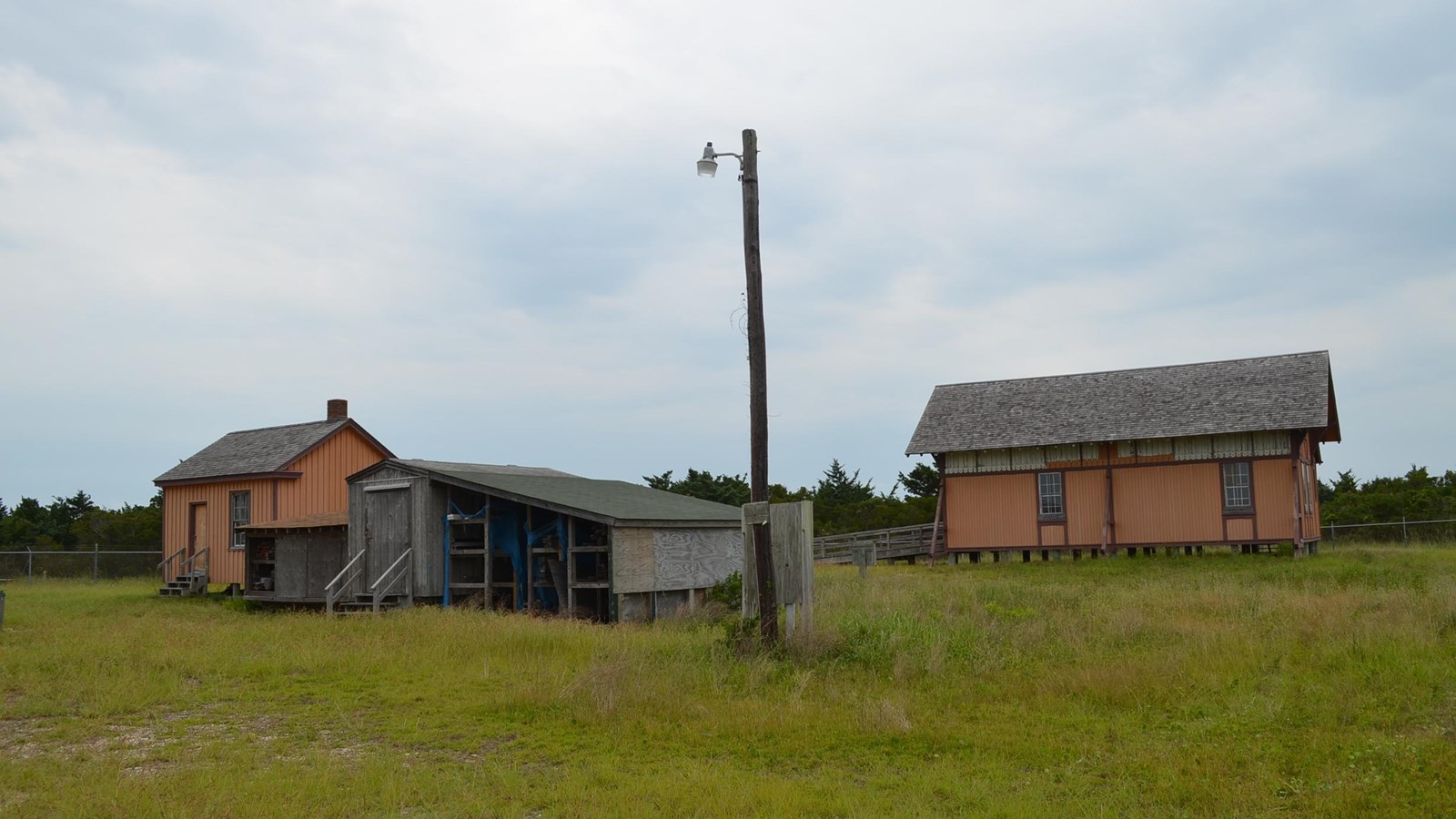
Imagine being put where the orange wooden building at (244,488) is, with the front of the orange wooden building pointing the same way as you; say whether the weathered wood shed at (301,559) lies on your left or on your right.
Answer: on your left

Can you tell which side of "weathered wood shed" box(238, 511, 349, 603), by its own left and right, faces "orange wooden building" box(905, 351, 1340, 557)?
left

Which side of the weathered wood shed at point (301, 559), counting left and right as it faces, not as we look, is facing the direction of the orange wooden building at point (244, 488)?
back

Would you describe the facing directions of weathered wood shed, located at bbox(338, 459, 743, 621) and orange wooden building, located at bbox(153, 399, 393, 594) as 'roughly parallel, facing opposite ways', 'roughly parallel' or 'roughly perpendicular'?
roughly parallel

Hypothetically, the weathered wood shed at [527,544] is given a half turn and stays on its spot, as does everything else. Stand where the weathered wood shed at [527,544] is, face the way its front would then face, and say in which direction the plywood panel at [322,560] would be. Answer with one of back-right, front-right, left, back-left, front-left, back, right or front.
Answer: left

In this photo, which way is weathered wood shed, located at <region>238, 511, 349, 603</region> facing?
toward the camera

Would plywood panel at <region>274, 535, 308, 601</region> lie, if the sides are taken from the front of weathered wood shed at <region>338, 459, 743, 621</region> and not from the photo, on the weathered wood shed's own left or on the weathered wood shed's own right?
on the weathered wood shed's own right

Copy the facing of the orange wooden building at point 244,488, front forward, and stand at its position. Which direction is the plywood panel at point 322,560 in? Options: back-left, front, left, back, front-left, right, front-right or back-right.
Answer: front-left

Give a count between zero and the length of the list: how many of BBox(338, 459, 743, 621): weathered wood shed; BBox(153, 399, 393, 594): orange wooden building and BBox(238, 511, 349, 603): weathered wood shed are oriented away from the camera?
0

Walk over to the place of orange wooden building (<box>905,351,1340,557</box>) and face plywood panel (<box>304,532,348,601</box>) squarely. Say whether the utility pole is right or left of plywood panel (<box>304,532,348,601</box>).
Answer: left

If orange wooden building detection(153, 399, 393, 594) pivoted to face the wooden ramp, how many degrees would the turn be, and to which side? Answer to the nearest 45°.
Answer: approximately 135° to its left

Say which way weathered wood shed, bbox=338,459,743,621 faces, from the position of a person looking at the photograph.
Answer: facing the viewer and to the left of the viewer

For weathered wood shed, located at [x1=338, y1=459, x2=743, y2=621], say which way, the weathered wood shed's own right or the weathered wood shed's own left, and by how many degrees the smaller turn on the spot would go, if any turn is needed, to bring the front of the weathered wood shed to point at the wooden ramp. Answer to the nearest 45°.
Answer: approximately 180°
